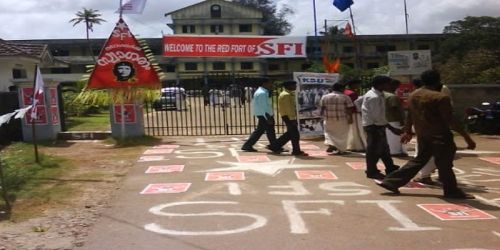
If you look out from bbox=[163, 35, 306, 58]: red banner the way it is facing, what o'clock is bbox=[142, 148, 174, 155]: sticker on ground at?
The sticker on ground is roughly at 1 o'clock from the red banner.

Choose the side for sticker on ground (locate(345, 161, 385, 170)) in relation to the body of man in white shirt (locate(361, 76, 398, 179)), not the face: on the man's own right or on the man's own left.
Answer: on the man's own left

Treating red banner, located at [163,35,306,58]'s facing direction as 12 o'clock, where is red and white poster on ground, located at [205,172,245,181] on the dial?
The red and white poster on ground is roughly at 12 o'clock from the red banner.

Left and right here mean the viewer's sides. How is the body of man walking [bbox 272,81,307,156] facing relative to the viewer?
facing to the right of the viewer

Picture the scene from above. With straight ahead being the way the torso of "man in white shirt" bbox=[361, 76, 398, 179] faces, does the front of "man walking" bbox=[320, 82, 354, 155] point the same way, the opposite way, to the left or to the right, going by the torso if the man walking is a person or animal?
to the left

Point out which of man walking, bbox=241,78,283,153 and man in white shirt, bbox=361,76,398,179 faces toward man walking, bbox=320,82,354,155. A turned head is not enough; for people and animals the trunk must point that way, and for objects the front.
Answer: man walking, bbox=241,78,283,153

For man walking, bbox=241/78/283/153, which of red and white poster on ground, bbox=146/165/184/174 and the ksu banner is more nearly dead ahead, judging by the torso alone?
the ksu banner

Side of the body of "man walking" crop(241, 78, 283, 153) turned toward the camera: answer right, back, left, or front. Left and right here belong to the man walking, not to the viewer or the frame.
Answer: right

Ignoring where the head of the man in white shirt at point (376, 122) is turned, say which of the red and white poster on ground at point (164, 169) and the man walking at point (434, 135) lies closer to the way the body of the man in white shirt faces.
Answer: the man walking
